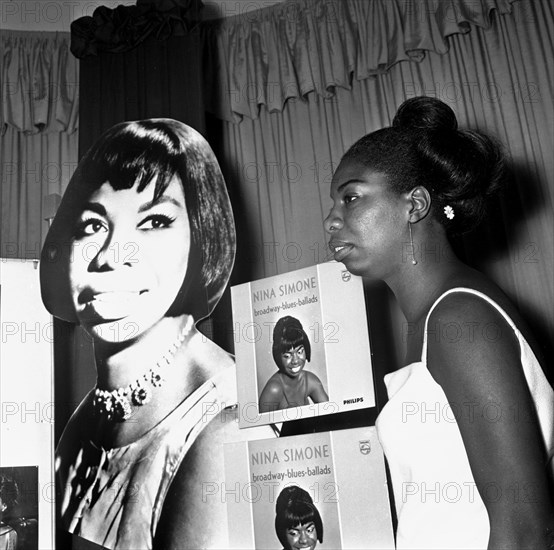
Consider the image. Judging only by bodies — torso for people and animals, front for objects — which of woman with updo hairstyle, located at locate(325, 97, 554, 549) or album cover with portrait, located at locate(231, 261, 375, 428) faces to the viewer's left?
the woman with updo hairstyle

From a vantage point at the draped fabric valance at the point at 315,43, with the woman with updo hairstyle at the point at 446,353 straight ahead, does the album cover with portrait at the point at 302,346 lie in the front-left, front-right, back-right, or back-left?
front-right

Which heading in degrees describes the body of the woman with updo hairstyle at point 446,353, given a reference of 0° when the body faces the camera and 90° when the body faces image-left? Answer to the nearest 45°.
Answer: approximately 90°

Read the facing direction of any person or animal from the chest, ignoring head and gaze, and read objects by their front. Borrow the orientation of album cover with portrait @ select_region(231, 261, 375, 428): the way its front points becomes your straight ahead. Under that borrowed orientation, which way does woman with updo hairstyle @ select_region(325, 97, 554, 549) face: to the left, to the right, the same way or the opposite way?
to the right

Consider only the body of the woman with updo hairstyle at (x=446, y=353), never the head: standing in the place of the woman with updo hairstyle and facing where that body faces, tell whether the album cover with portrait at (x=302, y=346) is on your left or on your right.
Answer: on your right

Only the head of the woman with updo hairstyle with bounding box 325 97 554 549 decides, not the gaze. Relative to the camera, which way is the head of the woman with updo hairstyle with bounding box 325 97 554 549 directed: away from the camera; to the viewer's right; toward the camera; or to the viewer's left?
to the viewer's left

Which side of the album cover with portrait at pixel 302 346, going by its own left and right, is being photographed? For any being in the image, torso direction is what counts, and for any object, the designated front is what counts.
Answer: front

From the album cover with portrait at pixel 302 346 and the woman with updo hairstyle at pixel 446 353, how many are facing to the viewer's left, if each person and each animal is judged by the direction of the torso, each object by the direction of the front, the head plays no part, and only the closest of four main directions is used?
1
